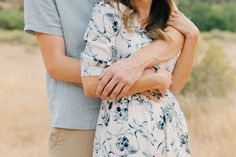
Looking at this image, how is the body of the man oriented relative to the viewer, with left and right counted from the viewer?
facing the viewer and to the right of the viewer
